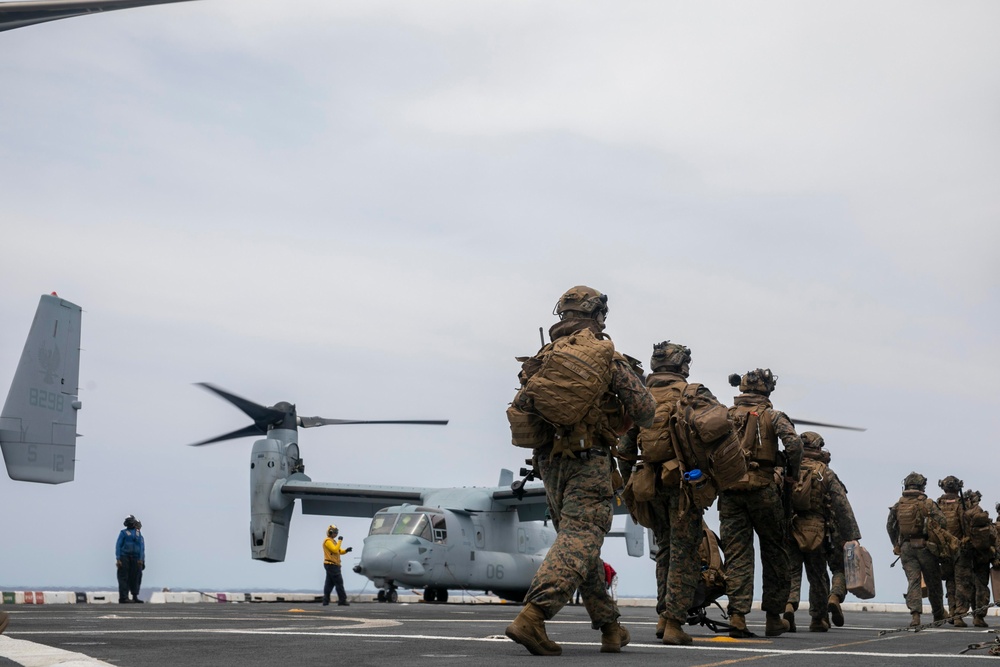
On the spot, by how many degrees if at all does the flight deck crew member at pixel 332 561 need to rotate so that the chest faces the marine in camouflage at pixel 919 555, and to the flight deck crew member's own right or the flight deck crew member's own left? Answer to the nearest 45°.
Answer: approximately 45° to the flight deck crew member's own right

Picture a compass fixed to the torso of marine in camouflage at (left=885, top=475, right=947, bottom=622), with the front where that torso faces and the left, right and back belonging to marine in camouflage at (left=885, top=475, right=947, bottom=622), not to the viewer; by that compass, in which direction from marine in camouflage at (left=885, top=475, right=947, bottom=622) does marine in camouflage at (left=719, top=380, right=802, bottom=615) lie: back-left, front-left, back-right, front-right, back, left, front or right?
back

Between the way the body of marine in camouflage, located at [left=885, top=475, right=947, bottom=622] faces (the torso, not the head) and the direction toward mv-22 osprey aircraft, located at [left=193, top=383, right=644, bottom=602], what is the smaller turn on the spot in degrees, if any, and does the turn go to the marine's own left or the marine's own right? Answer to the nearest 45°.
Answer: approximately 45° to the marine's own left

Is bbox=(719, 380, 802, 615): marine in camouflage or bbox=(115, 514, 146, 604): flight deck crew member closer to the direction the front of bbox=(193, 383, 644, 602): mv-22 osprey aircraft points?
the flight deck crew member

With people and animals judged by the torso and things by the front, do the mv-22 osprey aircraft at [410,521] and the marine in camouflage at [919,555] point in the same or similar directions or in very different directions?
very different directions

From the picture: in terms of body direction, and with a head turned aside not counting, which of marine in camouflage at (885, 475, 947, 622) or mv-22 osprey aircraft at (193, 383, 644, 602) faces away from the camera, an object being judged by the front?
the marine in camouflage

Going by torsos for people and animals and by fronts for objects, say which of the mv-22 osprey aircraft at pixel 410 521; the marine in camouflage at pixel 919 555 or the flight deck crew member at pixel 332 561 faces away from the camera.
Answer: the marine in camouflage

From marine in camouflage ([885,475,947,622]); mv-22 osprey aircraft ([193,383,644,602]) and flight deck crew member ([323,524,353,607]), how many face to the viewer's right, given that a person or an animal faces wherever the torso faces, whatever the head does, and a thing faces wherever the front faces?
1

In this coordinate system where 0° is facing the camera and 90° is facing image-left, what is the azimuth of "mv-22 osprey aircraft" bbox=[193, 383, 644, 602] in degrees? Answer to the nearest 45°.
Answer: approximately 45°

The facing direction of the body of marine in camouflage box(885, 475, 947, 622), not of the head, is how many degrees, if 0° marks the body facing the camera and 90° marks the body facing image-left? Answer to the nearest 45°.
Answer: approximately 180°

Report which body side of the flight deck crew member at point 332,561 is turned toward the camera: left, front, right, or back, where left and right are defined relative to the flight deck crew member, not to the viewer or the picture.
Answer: right

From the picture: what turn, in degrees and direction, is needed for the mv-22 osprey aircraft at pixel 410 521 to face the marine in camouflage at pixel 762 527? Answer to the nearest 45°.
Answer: approximately 45° to its left

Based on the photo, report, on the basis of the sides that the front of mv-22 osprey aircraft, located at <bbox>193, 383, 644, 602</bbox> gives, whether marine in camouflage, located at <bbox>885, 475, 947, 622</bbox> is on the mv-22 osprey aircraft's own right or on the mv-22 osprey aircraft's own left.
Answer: on the mv-22 osprey aircraft's own left
